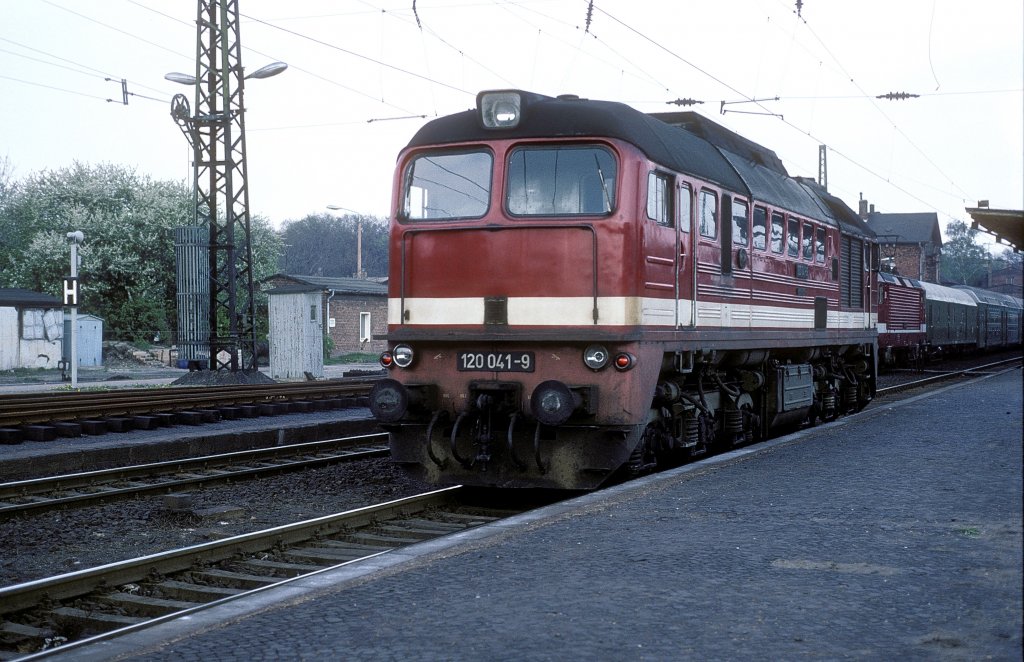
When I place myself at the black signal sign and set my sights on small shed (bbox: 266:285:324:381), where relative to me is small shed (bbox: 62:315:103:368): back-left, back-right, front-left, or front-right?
front-left

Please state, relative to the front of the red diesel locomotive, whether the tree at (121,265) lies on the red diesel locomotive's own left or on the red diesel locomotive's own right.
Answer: on the red diesel locomotive's own right

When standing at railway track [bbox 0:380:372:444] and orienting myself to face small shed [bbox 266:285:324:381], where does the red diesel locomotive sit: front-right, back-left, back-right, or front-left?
back-right

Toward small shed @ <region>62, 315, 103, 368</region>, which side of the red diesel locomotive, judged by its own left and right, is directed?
right

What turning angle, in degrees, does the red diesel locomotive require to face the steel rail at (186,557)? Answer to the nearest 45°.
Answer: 0° — it already faces it

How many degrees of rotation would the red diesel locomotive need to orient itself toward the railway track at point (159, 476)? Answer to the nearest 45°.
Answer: approximately 45° to its right

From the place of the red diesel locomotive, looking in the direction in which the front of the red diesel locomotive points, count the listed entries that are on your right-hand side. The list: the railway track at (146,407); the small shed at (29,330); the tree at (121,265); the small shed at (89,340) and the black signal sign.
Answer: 5

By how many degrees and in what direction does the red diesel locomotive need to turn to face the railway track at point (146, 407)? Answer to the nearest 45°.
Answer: approximately 90° to its right

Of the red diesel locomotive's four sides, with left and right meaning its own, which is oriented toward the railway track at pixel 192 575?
front

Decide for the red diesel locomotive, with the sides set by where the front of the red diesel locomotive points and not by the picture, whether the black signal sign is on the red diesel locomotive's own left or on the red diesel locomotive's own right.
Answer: on the red diesel locomotive's own right

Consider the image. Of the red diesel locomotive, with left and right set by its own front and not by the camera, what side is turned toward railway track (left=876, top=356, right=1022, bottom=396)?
back

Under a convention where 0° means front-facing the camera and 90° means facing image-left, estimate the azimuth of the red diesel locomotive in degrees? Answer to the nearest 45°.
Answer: approximately 45°

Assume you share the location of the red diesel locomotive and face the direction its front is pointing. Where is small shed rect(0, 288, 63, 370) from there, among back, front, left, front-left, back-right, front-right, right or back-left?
right

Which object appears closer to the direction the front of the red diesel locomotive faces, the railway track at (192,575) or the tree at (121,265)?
the railway track
